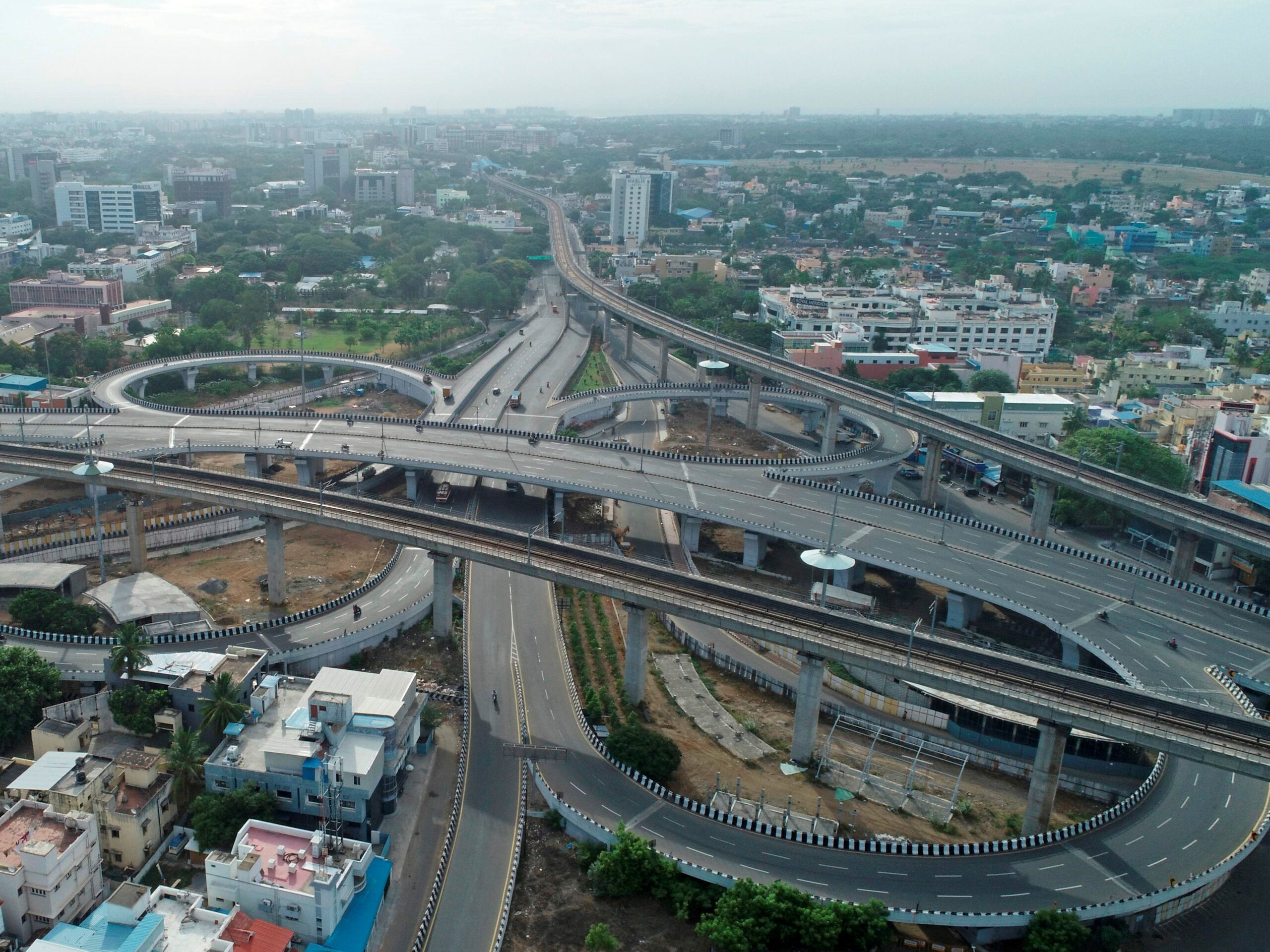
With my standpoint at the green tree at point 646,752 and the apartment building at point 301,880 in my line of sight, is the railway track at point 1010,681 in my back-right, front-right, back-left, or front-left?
back-left

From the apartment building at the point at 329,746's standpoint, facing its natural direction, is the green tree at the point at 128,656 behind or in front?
behind

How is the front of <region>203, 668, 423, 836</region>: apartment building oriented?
to the viewer's right

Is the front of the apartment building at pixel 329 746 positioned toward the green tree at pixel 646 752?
yes

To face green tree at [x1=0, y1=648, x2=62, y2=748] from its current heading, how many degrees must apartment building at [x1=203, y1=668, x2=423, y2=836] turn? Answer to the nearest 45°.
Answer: approximately 135° to its left
